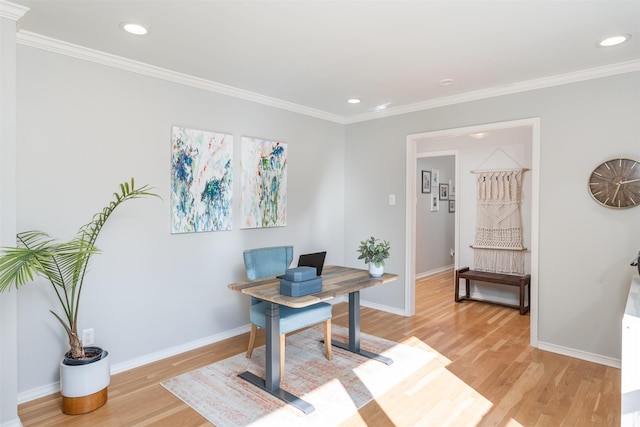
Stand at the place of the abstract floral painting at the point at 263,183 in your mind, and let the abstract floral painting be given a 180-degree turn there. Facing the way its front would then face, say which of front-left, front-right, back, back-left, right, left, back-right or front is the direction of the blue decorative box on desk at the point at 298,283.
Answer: back-left

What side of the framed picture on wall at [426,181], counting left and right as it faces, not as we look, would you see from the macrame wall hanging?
front

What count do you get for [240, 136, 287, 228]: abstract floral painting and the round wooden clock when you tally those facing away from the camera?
0

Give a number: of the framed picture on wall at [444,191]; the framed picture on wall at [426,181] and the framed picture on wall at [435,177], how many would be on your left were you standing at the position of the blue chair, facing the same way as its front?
3

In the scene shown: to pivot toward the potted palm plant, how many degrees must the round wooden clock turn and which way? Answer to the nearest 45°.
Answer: approximately 45° to its right

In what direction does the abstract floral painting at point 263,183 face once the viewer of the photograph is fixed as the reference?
facing the viewer and to the right of the viewer

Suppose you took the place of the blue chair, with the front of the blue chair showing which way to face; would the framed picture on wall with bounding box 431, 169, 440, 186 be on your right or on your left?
on your left

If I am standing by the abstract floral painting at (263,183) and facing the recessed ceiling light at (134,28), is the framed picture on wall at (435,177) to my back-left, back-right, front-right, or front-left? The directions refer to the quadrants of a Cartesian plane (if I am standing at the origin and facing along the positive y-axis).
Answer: back-left

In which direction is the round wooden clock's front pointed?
toward the camera

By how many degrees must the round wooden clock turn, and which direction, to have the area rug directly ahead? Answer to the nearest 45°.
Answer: approximately 45° to its right

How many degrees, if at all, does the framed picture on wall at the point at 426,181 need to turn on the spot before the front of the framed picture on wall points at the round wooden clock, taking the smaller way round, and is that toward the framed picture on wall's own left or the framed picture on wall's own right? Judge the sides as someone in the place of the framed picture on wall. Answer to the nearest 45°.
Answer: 0° — it already faces it
